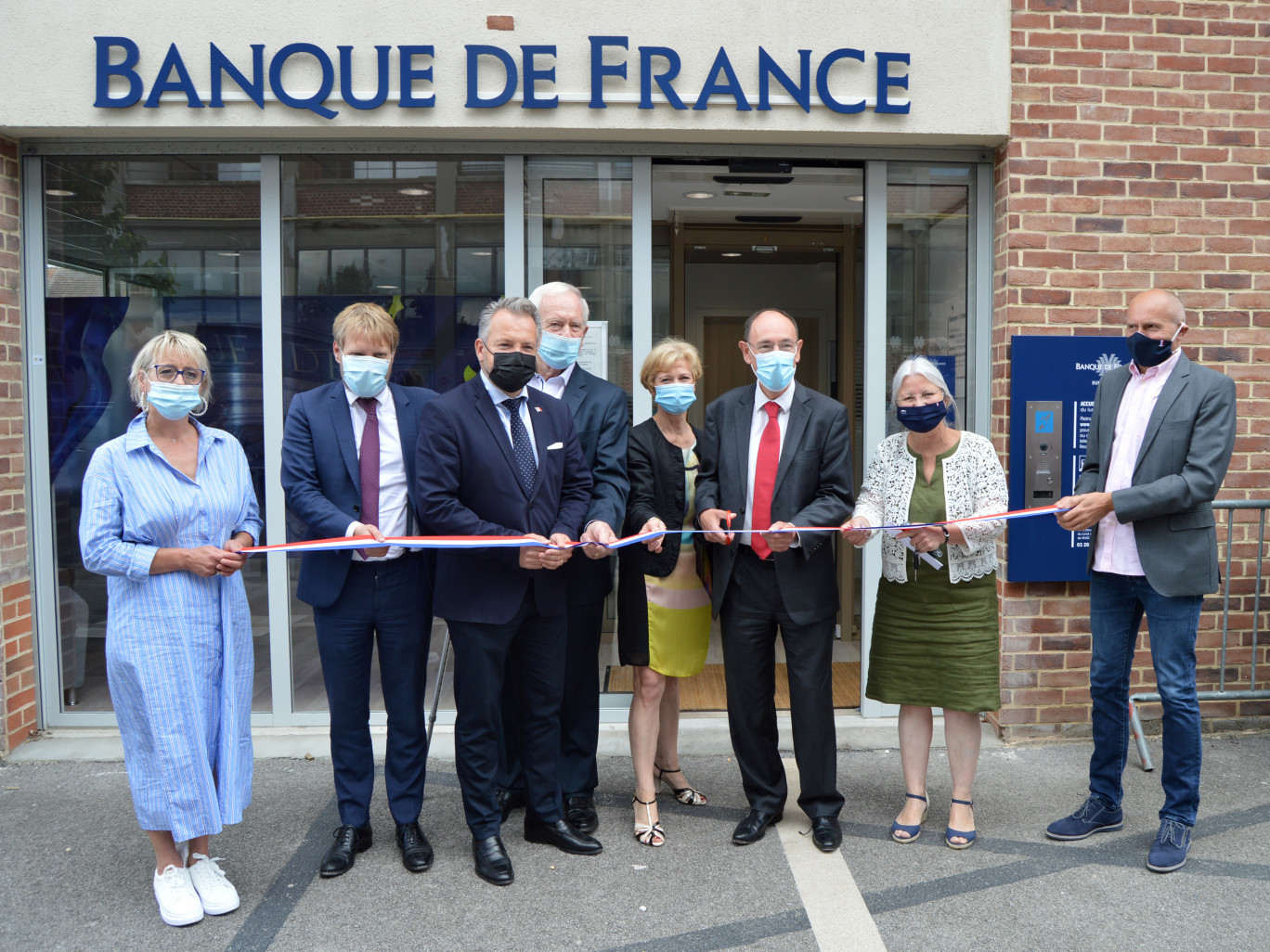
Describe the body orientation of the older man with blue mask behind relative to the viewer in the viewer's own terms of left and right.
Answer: facing the viewer

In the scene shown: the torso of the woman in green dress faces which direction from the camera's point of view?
toward the camera

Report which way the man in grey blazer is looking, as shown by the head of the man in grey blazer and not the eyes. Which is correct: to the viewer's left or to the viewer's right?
to the viewer's left

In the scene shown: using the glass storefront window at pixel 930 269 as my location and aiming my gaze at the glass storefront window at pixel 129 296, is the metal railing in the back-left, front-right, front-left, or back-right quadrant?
back-left

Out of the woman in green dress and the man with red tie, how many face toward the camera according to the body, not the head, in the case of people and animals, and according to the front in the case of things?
2

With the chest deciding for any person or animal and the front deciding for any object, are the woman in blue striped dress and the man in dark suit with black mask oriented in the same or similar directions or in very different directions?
same or similar directions

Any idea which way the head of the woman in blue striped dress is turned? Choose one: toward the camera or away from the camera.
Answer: toward the camera

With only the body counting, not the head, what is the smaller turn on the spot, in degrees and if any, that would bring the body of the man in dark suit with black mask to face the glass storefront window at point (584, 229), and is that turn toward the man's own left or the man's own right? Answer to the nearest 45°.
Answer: approximately 135° to the man's own left

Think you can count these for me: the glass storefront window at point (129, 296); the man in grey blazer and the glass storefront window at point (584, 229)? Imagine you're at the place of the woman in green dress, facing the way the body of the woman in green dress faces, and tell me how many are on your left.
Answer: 1

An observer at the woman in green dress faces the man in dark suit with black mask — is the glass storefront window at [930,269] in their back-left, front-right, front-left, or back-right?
back-right

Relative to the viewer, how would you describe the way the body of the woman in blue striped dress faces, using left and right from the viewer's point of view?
facing the viewer and to the right of the viewer

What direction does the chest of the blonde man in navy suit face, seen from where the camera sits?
toward the camera
